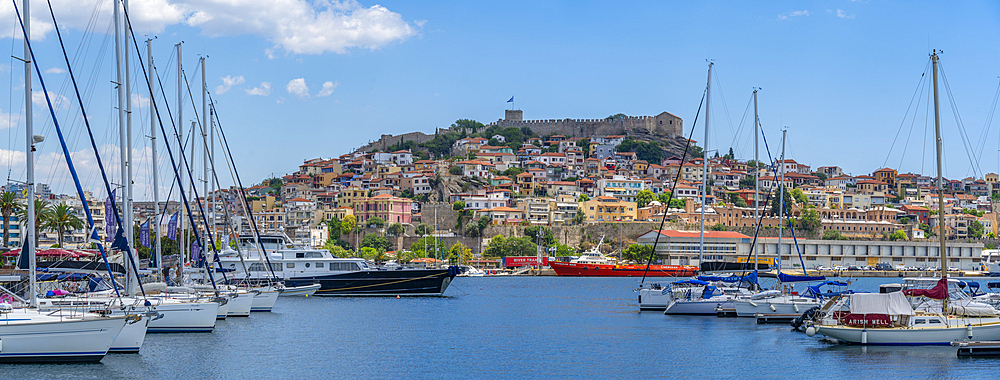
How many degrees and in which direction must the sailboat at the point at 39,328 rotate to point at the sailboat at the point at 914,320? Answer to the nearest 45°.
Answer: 0° — it already faces it

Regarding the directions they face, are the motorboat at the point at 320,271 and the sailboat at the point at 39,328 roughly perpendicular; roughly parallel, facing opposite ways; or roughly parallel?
roughly parallel

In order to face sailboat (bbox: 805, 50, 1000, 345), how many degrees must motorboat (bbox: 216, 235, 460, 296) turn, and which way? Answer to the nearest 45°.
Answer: approximately 45° to its right

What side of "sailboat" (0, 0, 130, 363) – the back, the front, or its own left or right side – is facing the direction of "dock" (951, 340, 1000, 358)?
front

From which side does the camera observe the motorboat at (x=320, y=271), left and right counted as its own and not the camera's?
right

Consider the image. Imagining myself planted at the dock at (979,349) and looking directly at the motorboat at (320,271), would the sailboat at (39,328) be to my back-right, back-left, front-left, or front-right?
front-left

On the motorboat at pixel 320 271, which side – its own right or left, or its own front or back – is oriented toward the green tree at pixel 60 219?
back

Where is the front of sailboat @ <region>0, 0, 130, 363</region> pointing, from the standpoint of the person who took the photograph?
facing to the right of the viewer

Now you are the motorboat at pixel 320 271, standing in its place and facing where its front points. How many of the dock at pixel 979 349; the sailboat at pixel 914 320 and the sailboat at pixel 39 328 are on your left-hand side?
0

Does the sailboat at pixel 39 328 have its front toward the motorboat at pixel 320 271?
no
